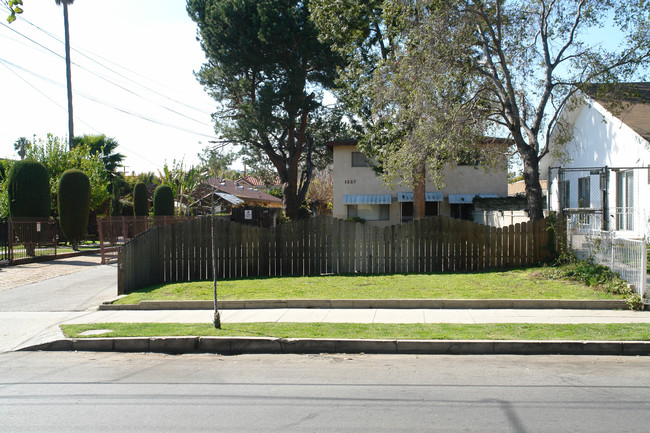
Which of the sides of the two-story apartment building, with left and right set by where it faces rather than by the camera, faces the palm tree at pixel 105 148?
right

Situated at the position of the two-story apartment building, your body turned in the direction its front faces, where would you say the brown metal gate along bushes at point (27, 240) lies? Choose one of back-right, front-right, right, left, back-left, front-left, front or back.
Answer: front-right

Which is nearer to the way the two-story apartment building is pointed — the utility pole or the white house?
the white house

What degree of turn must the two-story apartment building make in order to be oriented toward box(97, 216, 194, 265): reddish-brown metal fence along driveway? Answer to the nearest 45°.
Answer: approximately 45° to its right

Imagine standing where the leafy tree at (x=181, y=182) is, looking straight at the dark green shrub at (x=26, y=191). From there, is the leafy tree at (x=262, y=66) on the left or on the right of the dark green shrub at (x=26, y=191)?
left

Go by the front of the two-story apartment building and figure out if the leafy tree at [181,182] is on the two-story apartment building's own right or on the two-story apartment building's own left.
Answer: on the two-story apartment building's own right

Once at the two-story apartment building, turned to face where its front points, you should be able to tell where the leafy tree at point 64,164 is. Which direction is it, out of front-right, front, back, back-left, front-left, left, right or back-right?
right

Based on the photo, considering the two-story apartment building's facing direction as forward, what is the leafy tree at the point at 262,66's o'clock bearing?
The leafy tree is roughly at 2 o'clock from the two-story apartment building.

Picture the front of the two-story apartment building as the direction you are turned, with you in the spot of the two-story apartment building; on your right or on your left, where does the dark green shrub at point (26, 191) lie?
on your right

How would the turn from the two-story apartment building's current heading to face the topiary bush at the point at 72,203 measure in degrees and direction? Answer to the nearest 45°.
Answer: approximately 45° to its right

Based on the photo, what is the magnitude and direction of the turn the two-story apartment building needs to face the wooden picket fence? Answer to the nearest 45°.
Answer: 0° — it already faces it

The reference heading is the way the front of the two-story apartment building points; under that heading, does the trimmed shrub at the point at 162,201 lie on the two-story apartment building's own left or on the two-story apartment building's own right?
on the two-story apartment building's own right

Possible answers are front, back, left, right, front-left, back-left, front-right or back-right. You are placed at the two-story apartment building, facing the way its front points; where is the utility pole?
right

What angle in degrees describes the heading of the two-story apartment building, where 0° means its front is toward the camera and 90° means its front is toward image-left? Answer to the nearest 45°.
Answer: approximately 0°
